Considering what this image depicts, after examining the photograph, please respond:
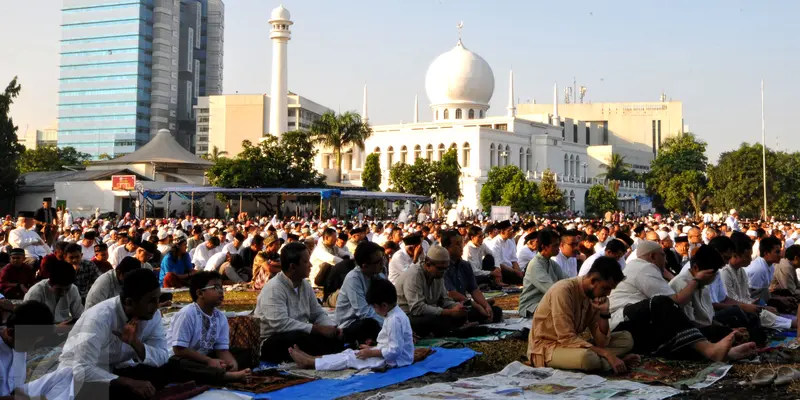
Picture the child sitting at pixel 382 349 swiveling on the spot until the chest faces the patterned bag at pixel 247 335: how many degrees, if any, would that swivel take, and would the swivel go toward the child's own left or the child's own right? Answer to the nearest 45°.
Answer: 0° — they already face it

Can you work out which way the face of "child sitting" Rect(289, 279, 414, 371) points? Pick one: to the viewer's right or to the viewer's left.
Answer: to the viewer's left

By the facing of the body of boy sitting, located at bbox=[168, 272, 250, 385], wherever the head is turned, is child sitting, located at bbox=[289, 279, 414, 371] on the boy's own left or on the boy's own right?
on the boy's own left

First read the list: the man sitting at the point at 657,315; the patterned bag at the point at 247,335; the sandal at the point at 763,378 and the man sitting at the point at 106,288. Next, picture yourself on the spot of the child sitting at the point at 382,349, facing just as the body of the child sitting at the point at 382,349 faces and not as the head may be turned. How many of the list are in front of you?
2

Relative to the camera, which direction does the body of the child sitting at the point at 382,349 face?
to the viewer's left

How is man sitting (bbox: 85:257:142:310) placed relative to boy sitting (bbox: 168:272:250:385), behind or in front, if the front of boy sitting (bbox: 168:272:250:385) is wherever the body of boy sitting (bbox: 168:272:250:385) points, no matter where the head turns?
behind

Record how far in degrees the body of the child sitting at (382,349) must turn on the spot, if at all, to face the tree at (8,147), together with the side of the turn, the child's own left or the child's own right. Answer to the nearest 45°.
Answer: approximately 45° to the child's own right
